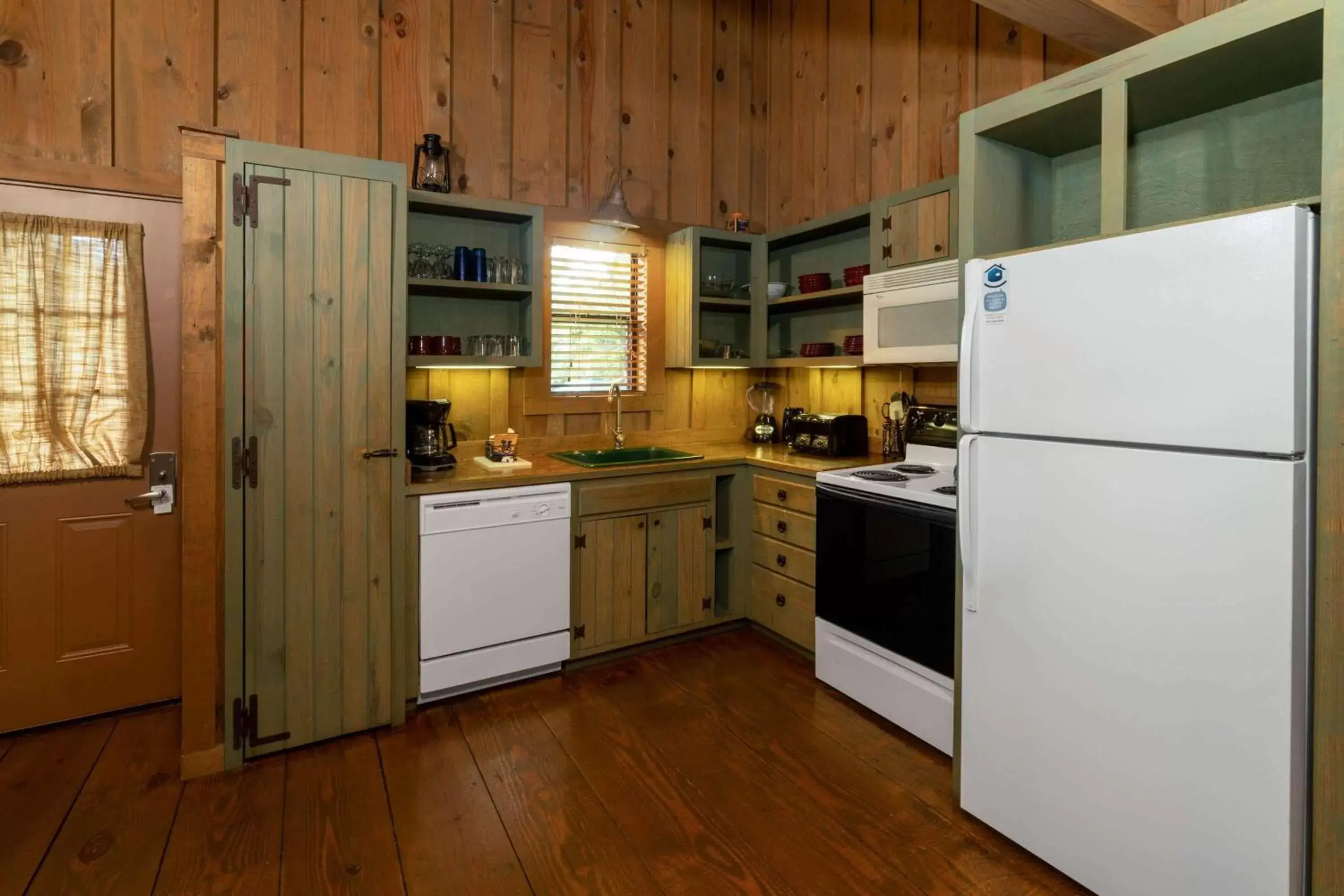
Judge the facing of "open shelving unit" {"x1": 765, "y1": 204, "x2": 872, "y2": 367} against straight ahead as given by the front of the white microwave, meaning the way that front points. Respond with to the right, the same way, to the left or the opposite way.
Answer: the same way

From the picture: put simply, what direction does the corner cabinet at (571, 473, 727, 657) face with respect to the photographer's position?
facing the viewer and to the right of the viewer

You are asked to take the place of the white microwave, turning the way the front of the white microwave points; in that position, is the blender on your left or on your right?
on your right

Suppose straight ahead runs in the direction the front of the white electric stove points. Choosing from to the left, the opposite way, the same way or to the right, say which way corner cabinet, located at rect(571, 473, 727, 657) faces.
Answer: to the left

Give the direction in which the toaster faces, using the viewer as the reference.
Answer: facing the viewer and to the left of the viewer

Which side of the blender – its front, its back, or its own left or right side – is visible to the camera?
front

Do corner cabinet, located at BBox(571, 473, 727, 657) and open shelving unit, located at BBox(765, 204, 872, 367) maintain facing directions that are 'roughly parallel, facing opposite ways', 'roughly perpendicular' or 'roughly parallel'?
roughly perpendicular

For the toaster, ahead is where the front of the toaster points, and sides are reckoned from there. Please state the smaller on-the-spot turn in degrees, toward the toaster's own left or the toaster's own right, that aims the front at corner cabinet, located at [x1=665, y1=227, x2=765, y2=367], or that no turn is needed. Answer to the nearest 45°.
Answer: approximately 90° to the toaster's own right
